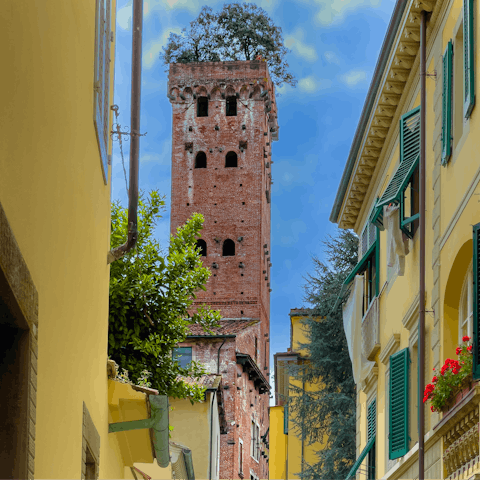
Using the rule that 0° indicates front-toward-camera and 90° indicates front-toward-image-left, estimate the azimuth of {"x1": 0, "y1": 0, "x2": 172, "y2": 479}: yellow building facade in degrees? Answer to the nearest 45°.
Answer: approximately 270°

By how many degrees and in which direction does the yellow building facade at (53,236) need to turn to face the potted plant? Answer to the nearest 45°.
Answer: approximately 45° to its left

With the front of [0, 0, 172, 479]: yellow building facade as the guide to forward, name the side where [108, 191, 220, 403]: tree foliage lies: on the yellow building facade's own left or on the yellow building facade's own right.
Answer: on the yellow building facade's own left

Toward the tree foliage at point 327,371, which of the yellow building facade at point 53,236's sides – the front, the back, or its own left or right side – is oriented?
left
